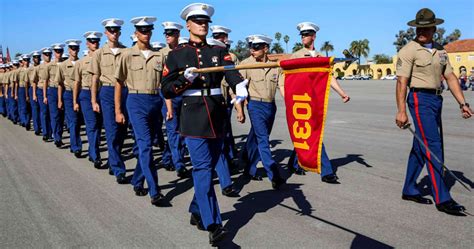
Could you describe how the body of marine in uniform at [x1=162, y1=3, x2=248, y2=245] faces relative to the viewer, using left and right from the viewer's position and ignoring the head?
facing the viewer and to the right of the viewer

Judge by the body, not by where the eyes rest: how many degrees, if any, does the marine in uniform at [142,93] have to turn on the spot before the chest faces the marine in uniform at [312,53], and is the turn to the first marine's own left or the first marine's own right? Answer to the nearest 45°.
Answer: approximately 45° to the first marine's own left

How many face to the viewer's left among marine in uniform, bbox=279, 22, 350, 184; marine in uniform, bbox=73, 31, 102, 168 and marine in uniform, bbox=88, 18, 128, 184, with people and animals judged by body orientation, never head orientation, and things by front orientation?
0

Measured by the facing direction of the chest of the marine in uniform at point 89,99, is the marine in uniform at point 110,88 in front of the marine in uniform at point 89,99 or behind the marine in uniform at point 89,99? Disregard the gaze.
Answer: in front

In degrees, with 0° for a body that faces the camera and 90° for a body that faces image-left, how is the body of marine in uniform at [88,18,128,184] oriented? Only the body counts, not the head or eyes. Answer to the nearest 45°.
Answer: approximately 315°

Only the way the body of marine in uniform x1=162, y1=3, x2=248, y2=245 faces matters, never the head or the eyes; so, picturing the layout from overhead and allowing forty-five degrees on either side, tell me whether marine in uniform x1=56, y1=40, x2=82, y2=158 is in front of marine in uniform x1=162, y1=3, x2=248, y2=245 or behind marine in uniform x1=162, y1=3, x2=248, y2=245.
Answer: behind

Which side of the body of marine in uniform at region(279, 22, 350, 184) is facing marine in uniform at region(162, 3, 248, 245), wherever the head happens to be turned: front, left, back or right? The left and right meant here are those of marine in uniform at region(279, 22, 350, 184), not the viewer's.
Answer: right
